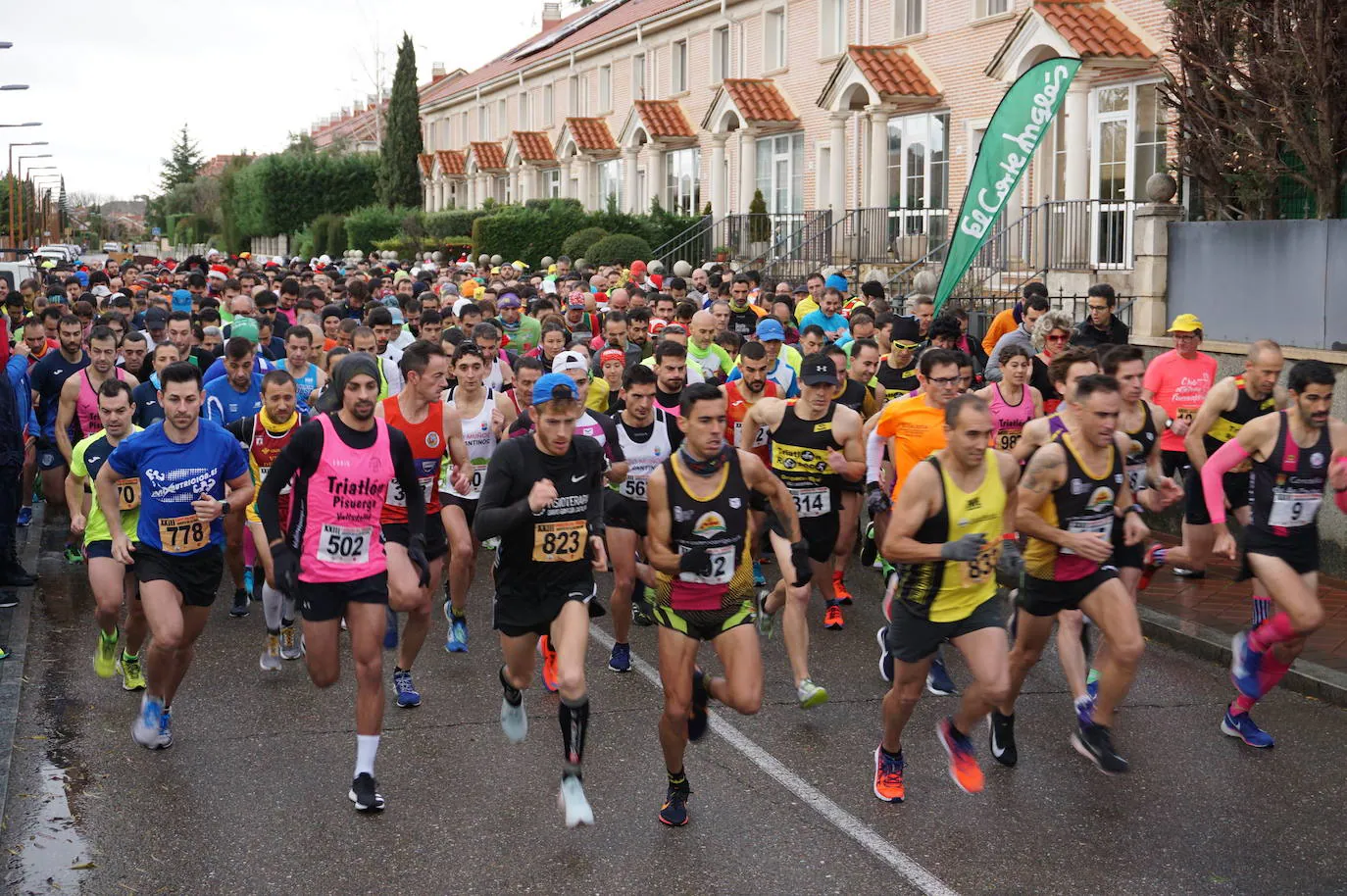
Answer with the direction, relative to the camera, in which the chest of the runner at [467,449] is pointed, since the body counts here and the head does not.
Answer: toward the camera

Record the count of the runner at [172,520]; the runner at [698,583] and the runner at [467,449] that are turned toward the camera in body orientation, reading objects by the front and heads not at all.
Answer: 3

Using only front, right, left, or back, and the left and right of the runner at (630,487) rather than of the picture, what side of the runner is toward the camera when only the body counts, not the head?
front

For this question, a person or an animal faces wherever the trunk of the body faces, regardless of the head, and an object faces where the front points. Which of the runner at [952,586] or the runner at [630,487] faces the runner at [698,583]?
the runner at [630,487]

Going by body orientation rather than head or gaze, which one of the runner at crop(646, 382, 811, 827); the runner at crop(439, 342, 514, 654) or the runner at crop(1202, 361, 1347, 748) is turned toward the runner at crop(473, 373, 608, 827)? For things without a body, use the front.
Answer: the runner at crop(439, 342, 514, 654)

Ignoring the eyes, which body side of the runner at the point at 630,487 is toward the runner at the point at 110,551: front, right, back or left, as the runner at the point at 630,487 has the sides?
right

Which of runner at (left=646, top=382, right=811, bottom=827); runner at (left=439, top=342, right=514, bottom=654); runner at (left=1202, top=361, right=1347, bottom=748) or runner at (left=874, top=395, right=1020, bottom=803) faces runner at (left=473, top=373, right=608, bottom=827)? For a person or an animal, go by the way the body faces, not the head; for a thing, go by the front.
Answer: runner at (left=439, top=342, right=514, bottom=654)

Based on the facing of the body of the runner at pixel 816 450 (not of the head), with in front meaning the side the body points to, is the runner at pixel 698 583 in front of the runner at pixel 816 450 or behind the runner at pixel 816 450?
in front

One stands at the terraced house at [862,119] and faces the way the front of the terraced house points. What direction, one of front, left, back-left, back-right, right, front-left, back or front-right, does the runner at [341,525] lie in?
front-left

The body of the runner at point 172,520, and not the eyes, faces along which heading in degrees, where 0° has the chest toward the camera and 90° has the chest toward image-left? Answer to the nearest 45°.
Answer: approximately 0°

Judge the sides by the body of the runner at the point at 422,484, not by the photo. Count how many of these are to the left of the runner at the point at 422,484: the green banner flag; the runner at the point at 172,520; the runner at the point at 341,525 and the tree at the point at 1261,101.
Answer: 2

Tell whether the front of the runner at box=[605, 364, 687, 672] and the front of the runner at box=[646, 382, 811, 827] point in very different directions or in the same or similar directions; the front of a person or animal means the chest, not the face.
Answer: same or similar directions

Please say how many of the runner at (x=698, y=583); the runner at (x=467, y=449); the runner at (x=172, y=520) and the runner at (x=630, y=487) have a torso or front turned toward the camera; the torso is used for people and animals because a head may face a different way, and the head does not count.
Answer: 4

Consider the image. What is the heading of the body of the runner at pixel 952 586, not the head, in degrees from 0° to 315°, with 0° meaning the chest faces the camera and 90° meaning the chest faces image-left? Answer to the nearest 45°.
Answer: approximately 315°

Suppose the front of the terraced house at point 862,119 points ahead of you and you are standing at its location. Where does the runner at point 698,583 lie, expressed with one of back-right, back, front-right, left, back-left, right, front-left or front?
front-left

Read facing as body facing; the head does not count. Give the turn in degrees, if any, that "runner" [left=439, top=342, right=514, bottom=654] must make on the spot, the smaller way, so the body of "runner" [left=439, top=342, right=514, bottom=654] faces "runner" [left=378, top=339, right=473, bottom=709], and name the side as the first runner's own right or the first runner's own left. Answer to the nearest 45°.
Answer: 0° — they already face them

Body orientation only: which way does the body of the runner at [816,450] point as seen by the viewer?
toward the camera

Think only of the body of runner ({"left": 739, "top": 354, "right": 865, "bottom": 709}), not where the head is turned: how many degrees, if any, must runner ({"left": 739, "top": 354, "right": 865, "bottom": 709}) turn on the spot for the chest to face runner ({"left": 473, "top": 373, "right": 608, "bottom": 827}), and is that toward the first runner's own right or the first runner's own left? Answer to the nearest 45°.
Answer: approximately 45° to the first runner's own right
